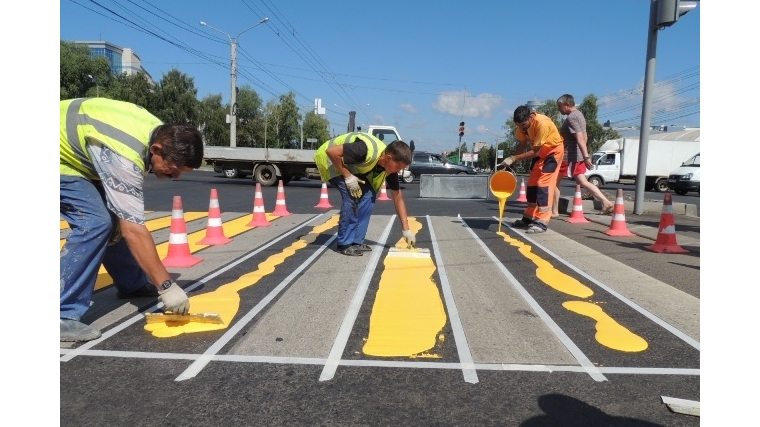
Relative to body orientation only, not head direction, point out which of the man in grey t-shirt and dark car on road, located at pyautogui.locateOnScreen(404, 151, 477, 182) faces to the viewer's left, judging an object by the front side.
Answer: the man in grey t-shirt

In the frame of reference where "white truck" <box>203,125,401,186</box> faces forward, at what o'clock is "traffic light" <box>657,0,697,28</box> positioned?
The traffic light is roughly at 2 o'clock from the white truck.

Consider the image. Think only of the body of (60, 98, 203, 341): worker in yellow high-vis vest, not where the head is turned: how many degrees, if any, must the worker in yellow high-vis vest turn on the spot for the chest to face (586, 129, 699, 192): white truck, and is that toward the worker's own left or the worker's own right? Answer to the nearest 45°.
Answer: approximately 45° to the worker's own left

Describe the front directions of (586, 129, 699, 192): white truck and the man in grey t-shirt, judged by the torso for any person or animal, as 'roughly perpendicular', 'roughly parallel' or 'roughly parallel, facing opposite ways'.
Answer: roughly parallel

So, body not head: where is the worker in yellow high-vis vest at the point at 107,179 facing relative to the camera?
to the viewer's right

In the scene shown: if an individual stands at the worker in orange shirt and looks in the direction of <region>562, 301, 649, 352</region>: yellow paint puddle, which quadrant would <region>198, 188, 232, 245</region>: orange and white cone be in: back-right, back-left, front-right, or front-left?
front-right

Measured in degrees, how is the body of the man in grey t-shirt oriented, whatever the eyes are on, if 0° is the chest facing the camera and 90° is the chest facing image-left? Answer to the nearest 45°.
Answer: approximately 90°

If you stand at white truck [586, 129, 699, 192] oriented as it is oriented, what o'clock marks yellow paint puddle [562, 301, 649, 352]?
The yellow paint puddle is roughly at 9 o'clock from the white truck.

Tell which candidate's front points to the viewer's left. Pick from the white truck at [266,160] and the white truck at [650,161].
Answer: the white truck at [650,161]

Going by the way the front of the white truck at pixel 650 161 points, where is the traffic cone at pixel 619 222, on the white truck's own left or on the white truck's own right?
on the white truck's own left

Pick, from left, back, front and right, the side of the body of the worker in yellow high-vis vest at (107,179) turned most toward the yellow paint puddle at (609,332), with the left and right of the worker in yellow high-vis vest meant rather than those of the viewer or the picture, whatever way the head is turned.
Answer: front

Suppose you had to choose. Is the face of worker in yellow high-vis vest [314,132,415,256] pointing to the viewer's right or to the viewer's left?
to the viewer's right

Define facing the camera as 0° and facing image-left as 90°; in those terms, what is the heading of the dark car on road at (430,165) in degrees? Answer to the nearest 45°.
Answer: approximately 270°

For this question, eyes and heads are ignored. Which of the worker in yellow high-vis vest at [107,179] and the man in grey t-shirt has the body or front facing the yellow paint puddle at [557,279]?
the worker in yellow high-vis vest

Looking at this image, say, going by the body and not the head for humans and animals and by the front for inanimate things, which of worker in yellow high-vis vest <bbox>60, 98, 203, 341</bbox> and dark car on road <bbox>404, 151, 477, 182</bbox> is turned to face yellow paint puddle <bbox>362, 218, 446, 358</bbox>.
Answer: the worker in yellow high-vis vest

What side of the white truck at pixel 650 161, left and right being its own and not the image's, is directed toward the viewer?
left

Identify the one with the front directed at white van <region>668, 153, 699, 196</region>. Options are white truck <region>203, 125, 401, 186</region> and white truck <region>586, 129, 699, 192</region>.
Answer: white truck <region>203, 125, 401, 186</region>

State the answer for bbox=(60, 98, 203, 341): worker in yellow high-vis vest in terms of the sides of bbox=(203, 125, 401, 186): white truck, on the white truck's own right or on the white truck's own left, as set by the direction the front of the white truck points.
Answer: on the white truck's own right
